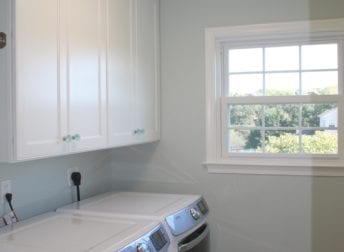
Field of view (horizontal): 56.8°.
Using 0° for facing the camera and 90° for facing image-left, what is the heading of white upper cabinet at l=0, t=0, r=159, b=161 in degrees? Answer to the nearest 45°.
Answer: approximately 315°

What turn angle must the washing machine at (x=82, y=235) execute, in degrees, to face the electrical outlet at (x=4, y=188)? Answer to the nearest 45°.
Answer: approximately 180°

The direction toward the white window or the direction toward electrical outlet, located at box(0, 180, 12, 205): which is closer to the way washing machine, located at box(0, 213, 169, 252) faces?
the white window

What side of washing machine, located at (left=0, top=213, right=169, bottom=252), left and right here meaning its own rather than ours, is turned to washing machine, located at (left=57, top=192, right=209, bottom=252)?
left

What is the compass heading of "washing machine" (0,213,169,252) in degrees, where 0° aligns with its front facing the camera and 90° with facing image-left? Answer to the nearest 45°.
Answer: approximately 315°
